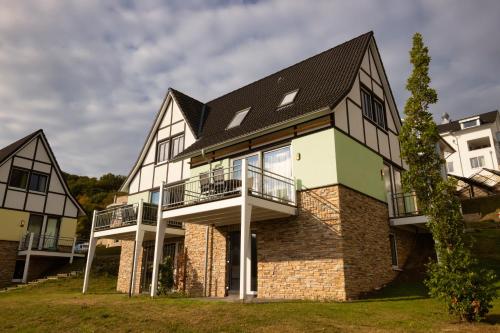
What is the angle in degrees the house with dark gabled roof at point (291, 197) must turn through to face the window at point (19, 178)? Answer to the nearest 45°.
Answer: approximately 90° to its right

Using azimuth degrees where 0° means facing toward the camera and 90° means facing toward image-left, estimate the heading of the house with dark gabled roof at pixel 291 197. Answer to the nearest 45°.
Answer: approximately 45°

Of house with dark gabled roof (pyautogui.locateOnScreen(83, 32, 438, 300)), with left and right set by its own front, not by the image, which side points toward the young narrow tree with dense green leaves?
left

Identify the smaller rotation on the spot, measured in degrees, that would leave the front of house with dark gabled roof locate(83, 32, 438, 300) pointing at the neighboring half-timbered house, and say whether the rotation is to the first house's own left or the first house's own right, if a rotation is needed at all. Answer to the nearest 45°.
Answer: approximately 90° to the first house's own right
